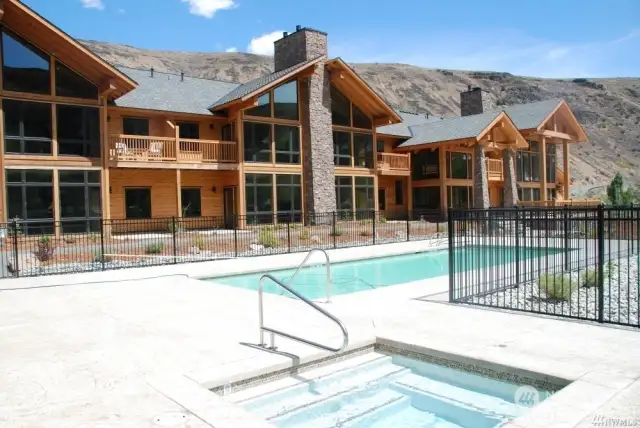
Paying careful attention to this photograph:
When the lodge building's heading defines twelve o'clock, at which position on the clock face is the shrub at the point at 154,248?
The shrub is roughly at 2 o'clock from the lodge building.

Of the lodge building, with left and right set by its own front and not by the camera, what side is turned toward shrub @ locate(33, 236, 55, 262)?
right

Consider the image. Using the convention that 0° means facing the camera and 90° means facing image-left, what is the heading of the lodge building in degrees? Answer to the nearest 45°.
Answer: approximately 315°

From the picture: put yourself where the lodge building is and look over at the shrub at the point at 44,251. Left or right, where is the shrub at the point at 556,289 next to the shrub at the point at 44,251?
left

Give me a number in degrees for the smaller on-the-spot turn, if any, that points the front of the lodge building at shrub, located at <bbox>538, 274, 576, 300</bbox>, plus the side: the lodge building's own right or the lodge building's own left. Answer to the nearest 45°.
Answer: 0° — it already faces it
